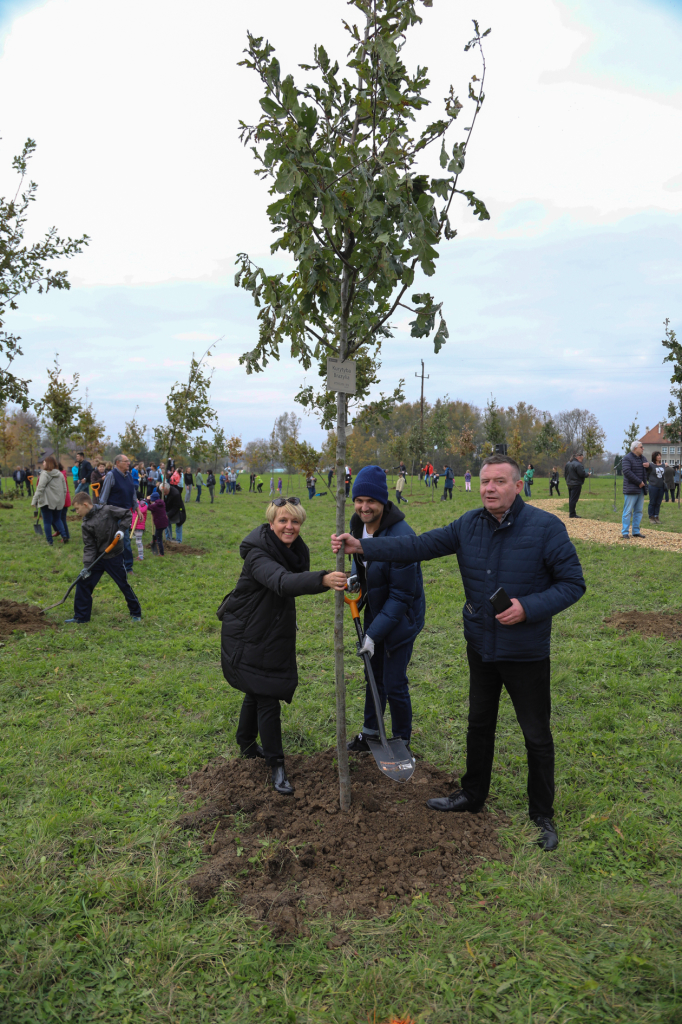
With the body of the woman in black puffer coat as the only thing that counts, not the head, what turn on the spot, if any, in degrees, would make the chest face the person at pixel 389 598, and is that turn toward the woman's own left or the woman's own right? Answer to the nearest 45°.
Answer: approximately 45° to the woman's own left

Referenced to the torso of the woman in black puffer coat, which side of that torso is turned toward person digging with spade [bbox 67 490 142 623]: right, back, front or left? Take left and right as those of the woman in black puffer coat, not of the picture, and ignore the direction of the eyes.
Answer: back

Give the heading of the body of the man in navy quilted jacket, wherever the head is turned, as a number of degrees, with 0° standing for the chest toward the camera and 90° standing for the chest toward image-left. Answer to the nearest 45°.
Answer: approximately 45°

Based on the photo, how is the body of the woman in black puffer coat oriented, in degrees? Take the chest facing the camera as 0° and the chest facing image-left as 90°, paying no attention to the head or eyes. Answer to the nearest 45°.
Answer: approximately 315°
